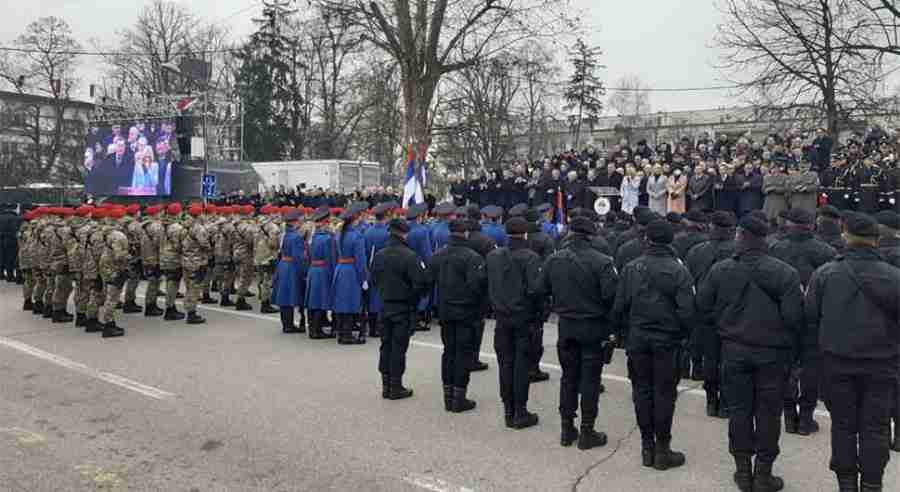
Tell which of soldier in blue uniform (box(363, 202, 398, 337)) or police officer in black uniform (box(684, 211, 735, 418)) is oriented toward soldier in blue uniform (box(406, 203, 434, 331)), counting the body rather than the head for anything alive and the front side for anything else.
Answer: soldier in blue uniform (box(363, 202, 398, 337))

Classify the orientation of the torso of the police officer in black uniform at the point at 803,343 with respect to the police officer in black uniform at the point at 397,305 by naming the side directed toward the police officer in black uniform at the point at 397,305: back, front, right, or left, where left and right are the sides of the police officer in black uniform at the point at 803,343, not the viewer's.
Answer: left

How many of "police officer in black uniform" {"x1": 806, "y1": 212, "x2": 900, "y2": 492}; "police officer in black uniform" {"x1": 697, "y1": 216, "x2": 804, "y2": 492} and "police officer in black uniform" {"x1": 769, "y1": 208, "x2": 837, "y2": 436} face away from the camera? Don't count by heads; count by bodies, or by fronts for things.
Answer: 3

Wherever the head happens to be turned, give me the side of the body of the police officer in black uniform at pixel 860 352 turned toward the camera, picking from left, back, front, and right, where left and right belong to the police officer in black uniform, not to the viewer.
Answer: back

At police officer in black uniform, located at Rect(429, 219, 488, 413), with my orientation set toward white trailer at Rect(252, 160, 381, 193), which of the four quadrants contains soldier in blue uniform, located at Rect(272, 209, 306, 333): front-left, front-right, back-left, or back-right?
front-left

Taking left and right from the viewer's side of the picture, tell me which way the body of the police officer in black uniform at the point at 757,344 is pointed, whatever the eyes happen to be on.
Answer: facing away from the viewer

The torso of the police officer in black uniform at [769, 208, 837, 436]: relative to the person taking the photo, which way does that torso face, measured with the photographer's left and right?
facing away from the viewer

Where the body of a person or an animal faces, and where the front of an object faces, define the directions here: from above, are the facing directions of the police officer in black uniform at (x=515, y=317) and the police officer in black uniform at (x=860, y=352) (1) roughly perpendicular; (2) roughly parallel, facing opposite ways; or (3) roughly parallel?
roughly parallel

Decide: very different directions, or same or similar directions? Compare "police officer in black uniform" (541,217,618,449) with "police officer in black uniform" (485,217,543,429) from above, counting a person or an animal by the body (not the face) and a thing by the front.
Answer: same or similar directions

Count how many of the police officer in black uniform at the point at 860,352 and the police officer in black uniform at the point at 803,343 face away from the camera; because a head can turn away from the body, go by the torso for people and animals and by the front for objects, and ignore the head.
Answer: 2

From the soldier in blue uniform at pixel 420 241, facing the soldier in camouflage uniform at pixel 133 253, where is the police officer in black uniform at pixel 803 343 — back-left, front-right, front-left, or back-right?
back-left

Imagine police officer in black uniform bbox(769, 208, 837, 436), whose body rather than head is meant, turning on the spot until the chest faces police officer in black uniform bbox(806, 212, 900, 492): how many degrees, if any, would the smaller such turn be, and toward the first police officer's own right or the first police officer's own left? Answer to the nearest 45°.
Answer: approximately 180°

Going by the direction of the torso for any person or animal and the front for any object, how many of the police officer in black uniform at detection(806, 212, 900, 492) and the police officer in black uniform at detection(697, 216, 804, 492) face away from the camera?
2
